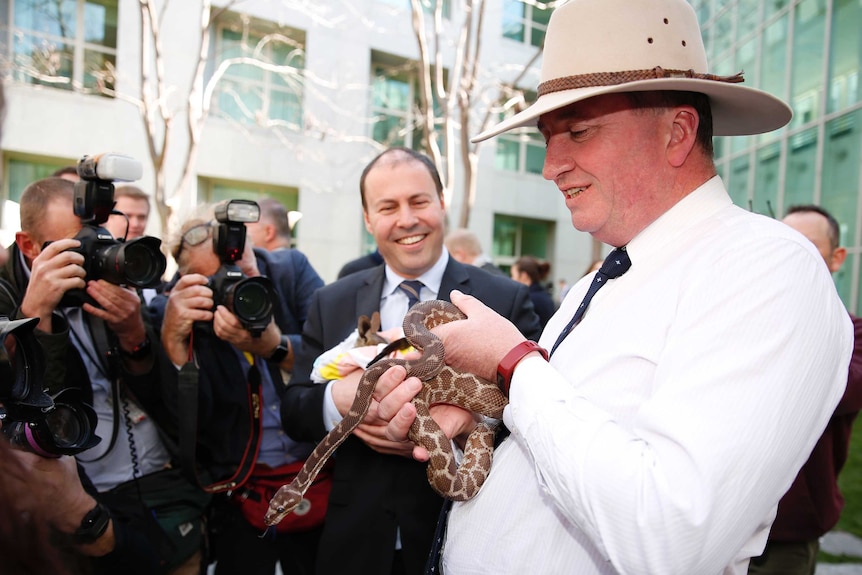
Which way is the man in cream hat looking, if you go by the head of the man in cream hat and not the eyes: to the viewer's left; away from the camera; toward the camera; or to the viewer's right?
to the viewer's left

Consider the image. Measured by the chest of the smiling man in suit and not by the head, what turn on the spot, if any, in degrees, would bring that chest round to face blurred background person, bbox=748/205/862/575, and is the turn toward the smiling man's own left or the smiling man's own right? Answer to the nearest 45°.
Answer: approximately 90° to the smiling man's own left

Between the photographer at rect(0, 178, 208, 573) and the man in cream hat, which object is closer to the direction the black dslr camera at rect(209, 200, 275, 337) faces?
the man in cream hat

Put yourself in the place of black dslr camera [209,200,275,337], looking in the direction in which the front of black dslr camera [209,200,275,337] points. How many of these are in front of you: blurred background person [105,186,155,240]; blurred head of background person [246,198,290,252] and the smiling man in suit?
1

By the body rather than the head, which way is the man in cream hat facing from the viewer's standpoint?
to the viewer's left

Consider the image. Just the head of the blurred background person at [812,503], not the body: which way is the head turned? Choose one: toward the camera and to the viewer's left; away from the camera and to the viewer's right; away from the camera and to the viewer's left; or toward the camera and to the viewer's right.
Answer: toward the camera and to the viewer's left
